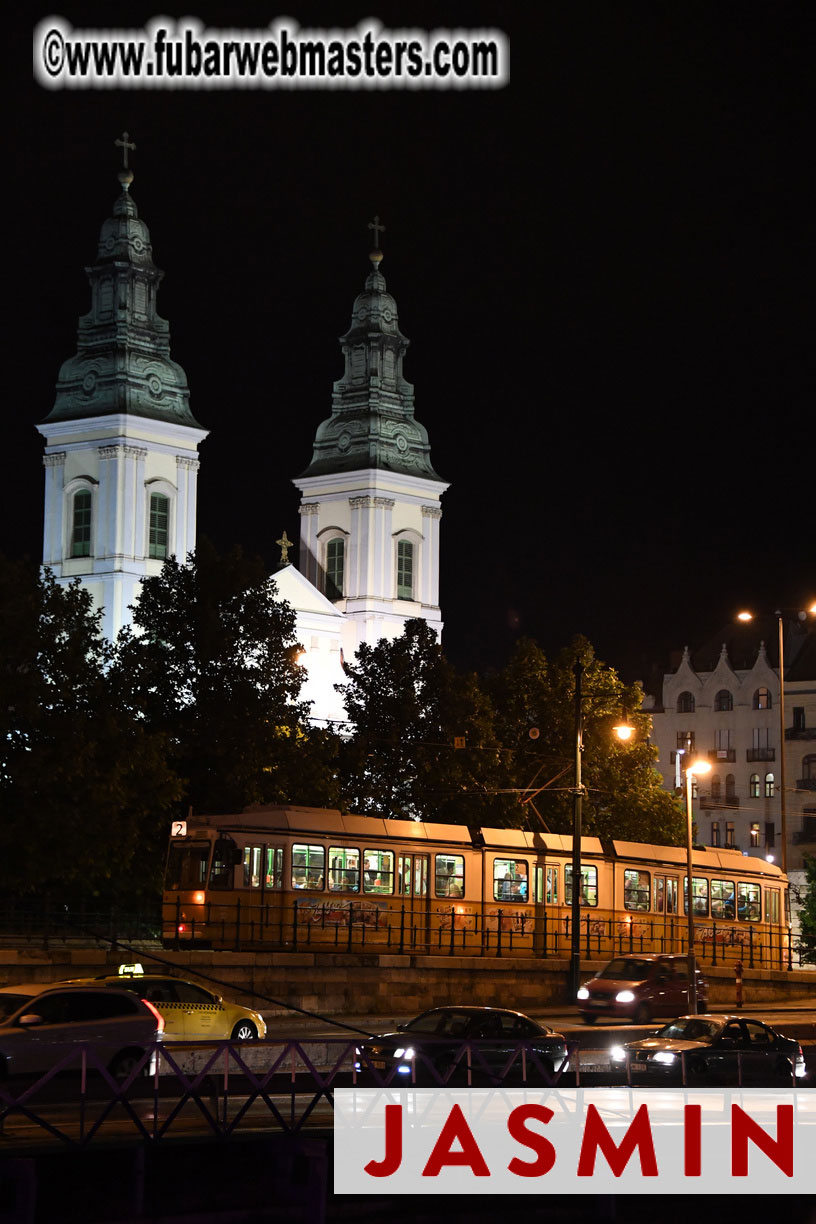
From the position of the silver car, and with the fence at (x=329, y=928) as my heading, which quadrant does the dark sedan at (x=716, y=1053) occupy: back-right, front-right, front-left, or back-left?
front-right

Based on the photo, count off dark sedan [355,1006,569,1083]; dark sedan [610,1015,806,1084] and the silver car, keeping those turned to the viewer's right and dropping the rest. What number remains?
0

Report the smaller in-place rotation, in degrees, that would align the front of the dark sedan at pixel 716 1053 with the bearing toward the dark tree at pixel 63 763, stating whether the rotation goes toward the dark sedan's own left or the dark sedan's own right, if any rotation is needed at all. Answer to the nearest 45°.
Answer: approximately 90° to the dark sedan's own right

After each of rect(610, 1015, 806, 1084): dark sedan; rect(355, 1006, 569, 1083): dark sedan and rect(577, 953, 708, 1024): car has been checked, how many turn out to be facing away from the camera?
0

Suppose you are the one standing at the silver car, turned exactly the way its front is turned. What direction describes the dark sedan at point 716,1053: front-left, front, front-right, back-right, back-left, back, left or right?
back

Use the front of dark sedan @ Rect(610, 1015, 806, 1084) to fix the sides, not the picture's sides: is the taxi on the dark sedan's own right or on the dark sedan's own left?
on the dark sedan's own right

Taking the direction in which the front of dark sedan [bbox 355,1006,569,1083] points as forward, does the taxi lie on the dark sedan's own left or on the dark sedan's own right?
on the dark sedan's own right

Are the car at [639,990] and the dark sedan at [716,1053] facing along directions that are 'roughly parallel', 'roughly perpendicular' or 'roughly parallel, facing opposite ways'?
roughly parallel

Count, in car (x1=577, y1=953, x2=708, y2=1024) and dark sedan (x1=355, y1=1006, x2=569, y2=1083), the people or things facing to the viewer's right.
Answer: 0

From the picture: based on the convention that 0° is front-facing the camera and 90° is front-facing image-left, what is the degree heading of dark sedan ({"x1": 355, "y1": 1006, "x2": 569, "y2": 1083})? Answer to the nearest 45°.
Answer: approximately 45°

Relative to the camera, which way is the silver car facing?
to the viewer's left

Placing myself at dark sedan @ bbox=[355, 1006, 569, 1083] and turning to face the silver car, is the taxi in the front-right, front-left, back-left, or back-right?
front-right

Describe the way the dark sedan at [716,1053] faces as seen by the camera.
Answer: facing the viewer and to the left of the viewer

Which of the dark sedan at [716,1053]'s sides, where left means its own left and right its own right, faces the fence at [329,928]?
right

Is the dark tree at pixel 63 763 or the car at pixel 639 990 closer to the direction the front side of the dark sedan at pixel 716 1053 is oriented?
the dark tree

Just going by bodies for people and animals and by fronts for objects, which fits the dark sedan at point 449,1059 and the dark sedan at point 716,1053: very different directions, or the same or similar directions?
same or similar directions
